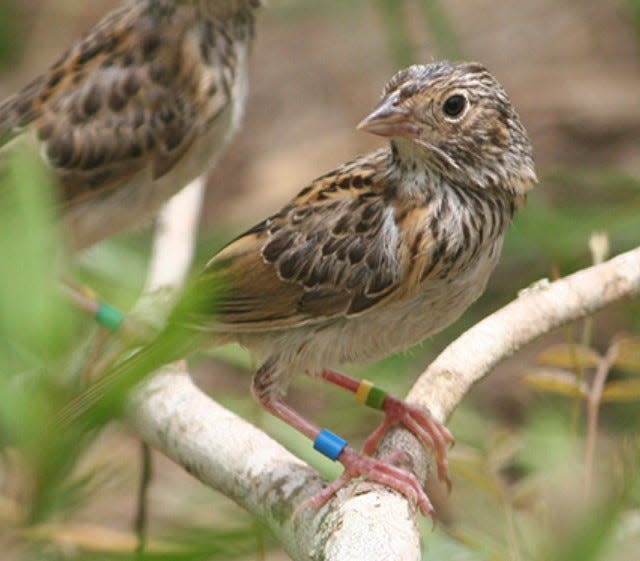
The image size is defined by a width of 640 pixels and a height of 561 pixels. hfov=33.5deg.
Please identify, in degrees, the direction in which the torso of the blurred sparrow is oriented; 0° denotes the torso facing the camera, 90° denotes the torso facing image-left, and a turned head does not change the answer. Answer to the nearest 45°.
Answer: approximately 270°
